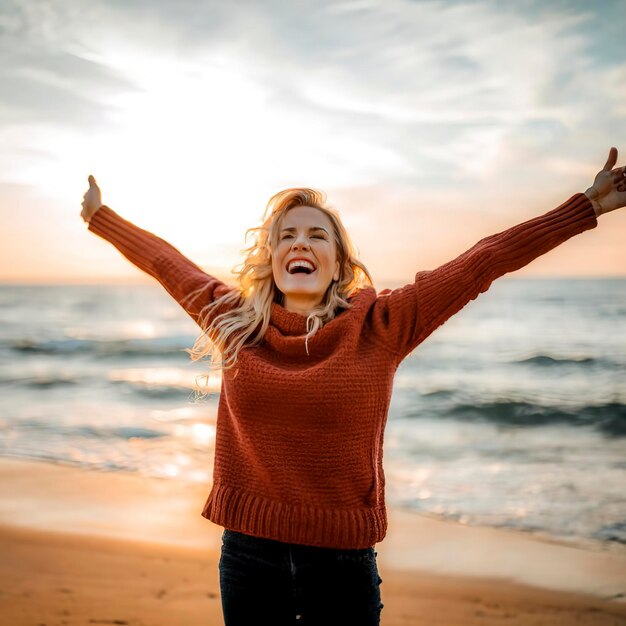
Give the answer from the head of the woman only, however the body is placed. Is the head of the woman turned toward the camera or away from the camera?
toward the camera

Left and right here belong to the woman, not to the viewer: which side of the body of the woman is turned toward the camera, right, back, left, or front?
front
